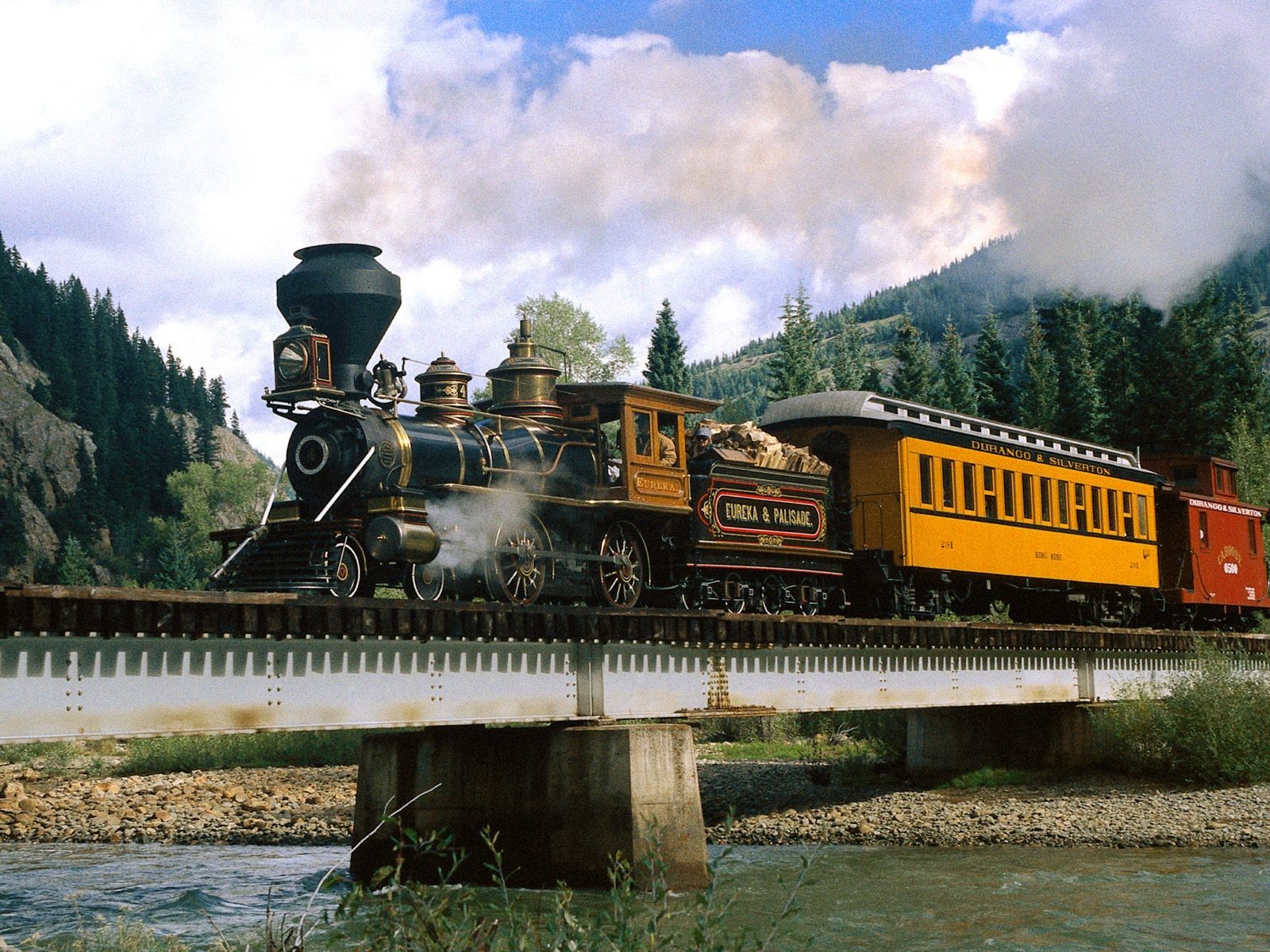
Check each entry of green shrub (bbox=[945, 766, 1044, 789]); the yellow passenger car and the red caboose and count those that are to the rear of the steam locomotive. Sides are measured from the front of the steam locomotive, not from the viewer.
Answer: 3

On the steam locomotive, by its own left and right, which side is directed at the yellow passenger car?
back

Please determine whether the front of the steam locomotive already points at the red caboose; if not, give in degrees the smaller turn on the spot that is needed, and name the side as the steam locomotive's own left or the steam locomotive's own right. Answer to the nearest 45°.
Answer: approximately 180°

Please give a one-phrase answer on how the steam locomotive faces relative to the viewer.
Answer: facing the viewer and to the left of the viewer

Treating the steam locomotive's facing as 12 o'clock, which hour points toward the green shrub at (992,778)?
The green shrub is roughly at 6 o'clock from the steam locomotive.
